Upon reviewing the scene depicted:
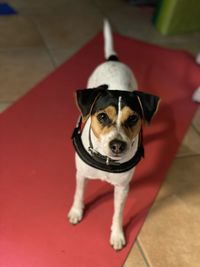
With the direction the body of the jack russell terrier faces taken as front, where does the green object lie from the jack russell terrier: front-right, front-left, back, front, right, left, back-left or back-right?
back

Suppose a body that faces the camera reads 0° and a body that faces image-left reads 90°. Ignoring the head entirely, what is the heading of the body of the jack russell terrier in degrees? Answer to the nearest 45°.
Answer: approximately 0°
